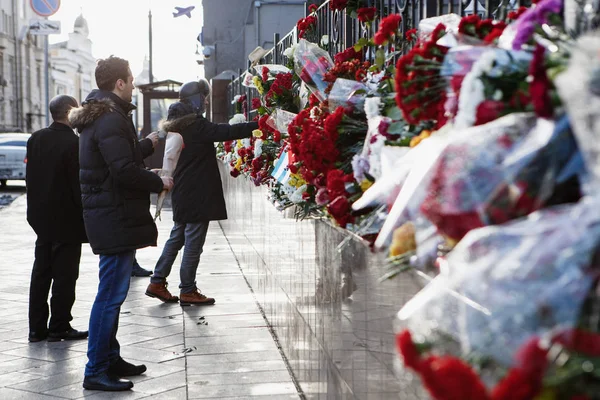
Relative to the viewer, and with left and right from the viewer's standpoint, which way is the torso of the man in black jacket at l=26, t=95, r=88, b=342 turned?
facing away from the viewer and to the right of the viewer

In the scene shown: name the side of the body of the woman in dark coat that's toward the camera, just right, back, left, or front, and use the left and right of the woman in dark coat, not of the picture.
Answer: right

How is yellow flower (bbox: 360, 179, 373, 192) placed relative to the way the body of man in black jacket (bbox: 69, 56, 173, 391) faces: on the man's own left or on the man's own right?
on the man's own right

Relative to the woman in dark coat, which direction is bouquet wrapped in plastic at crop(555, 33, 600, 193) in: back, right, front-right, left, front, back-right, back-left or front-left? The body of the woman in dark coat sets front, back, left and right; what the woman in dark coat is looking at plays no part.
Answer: right

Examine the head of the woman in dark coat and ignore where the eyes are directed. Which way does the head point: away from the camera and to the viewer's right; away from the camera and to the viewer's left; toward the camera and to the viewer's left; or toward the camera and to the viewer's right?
away from the camera and to the viewer's right

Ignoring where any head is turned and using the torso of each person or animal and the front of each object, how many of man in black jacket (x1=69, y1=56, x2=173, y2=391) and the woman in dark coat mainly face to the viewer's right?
2

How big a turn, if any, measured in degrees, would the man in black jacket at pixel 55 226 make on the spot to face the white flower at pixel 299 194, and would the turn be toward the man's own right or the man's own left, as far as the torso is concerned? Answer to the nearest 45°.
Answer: approximately 90° to the man's own right

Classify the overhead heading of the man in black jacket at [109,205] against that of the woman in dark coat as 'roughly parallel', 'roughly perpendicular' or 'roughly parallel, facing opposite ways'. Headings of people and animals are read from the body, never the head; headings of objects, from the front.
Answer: roughly parallel

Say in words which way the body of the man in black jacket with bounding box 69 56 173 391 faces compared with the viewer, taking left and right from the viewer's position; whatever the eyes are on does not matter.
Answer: facing to the right of the viewer

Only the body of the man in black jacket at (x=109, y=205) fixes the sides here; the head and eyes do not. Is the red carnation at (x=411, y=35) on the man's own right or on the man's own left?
on the man's own right

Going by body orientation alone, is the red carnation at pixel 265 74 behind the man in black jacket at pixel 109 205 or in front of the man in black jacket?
in front
